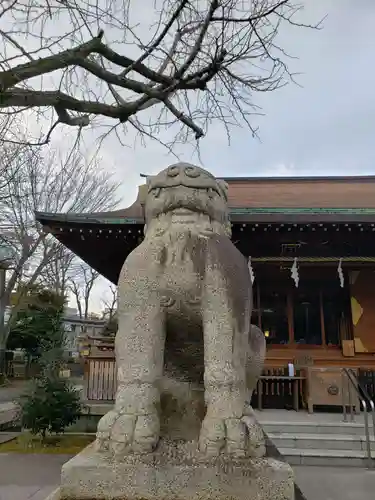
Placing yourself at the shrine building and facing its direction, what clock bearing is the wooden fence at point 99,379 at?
The wooden fence is roughly at 3 o'clock from the shrine building.

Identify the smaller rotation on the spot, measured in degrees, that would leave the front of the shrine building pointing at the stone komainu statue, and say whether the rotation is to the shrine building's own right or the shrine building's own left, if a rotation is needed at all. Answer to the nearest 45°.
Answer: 0° — it already faces it

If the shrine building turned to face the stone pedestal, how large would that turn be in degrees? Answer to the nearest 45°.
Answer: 0° — it already faces it

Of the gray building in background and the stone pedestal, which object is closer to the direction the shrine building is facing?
the stone pedestal

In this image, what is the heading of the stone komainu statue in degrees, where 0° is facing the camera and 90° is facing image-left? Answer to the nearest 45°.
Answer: approximately 0°

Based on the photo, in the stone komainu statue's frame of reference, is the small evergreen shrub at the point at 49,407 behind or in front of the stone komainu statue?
behind

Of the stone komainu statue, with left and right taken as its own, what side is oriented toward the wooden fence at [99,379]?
back

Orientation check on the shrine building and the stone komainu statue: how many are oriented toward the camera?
2

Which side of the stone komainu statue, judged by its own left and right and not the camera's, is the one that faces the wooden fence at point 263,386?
back

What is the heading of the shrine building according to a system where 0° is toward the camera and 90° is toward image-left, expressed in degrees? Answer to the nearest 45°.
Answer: approximately 0°
